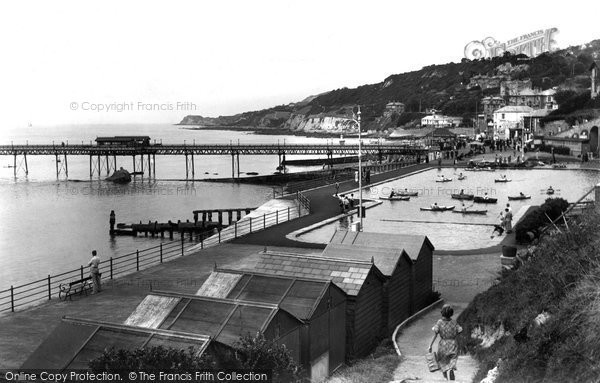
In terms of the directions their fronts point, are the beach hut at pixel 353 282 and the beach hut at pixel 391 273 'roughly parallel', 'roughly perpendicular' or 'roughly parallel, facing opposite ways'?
roughly parallel

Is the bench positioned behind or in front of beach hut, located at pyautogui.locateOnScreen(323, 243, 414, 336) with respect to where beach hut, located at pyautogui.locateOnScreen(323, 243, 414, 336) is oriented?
in front

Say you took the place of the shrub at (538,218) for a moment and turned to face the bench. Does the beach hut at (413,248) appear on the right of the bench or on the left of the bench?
left

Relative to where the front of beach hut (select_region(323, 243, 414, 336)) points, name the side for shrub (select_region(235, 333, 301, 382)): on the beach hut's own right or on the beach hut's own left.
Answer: on the beach hut's own left

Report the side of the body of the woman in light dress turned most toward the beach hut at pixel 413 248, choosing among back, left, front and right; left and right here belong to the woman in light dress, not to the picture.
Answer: front

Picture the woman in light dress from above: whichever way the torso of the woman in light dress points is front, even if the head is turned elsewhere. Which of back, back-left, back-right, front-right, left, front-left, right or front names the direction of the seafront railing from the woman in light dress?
front-left

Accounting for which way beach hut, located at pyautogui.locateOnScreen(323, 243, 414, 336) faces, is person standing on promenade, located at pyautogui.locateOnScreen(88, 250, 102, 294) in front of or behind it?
in front

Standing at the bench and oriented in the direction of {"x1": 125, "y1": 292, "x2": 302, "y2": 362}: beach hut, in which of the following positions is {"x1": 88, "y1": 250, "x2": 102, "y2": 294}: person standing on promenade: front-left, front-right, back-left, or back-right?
front-left

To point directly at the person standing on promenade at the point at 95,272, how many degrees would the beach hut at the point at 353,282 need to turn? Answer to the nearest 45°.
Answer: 0° — it already faces them

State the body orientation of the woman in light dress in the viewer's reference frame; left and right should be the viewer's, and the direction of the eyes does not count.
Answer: facing away from the viewer

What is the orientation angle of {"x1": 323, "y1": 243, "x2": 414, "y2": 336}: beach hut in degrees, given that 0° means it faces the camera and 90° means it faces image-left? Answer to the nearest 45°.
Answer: approximately 135°
